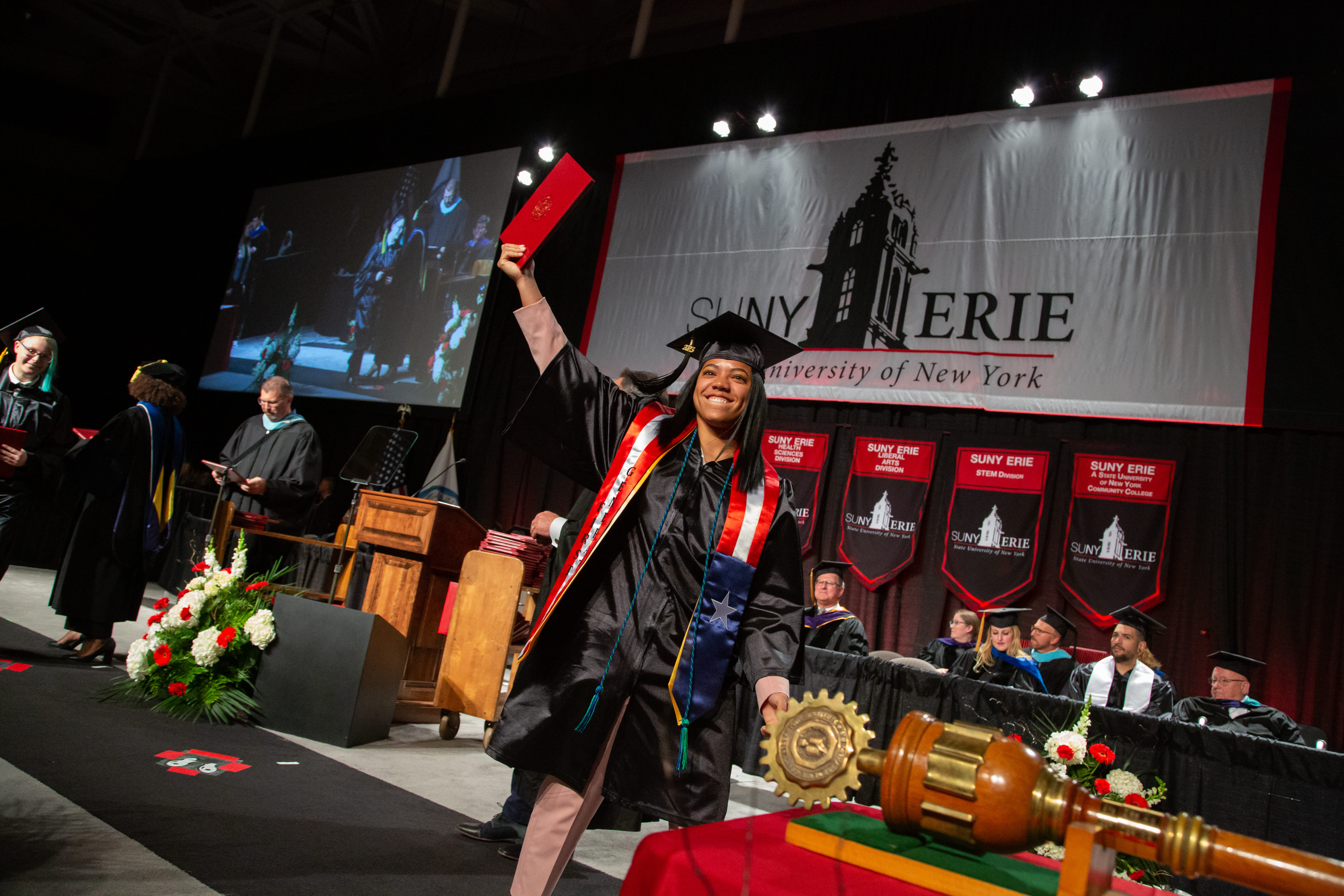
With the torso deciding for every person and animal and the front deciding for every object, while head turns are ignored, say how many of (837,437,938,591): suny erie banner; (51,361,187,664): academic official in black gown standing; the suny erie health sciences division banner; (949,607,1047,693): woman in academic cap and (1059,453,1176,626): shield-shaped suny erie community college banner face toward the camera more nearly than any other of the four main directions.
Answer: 4

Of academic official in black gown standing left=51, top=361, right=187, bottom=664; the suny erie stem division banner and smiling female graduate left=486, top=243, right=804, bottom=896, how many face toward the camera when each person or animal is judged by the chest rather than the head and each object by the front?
2

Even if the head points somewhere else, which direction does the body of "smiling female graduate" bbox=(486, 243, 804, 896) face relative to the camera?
toward the camera

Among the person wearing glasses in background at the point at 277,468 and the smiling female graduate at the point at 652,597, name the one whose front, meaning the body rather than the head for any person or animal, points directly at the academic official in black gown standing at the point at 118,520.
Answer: the person wearing glasses in background

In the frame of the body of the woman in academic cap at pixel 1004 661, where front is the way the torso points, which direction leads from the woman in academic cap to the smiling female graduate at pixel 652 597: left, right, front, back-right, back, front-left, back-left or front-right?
front

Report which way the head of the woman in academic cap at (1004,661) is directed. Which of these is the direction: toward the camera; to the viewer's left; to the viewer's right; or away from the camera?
toward the camera

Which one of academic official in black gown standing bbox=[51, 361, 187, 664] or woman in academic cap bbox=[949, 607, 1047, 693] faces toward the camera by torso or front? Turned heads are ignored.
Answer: the woman in academic cap

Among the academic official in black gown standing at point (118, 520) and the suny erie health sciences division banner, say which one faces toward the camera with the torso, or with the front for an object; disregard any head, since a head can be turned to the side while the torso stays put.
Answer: the suny erie health sciences division banner

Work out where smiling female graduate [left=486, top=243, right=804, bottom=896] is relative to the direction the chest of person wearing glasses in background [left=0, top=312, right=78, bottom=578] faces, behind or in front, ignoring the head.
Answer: in front

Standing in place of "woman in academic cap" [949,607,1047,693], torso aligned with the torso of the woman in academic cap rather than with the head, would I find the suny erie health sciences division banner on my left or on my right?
on my right
